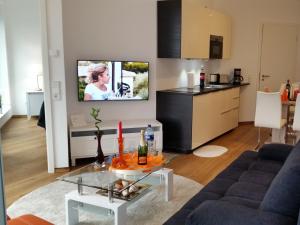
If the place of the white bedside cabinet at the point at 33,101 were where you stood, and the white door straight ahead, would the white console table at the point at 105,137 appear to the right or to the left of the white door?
right

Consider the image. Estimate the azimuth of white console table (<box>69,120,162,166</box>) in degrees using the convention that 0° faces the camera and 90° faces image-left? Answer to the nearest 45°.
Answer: approximately 0°

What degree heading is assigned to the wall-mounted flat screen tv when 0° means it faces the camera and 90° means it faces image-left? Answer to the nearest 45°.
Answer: approximately 0°

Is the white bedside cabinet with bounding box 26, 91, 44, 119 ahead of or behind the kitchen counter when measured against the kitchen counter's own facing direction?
behind

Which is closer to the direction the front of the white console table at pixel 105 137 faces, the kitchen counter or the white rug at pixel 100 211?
the white rug

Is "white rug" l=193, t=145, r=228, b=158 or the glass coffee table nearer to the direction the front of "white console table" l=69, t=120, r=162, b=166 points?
the glass coffee table

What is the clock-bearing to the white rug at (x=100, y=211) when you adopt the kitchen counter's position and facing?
The white rug is roughly at 2 o'clock from the kitchen counter.

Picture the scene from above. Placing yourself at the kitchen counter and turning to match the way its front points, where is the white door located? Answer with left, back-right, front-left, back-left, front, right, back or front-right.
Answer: left

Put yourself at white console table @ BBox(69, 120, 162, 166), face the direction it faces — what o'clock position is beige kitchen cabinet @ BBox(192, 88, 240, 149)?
The beige kitchen cabinet is roughly at 8 o'clock from the white console table.
